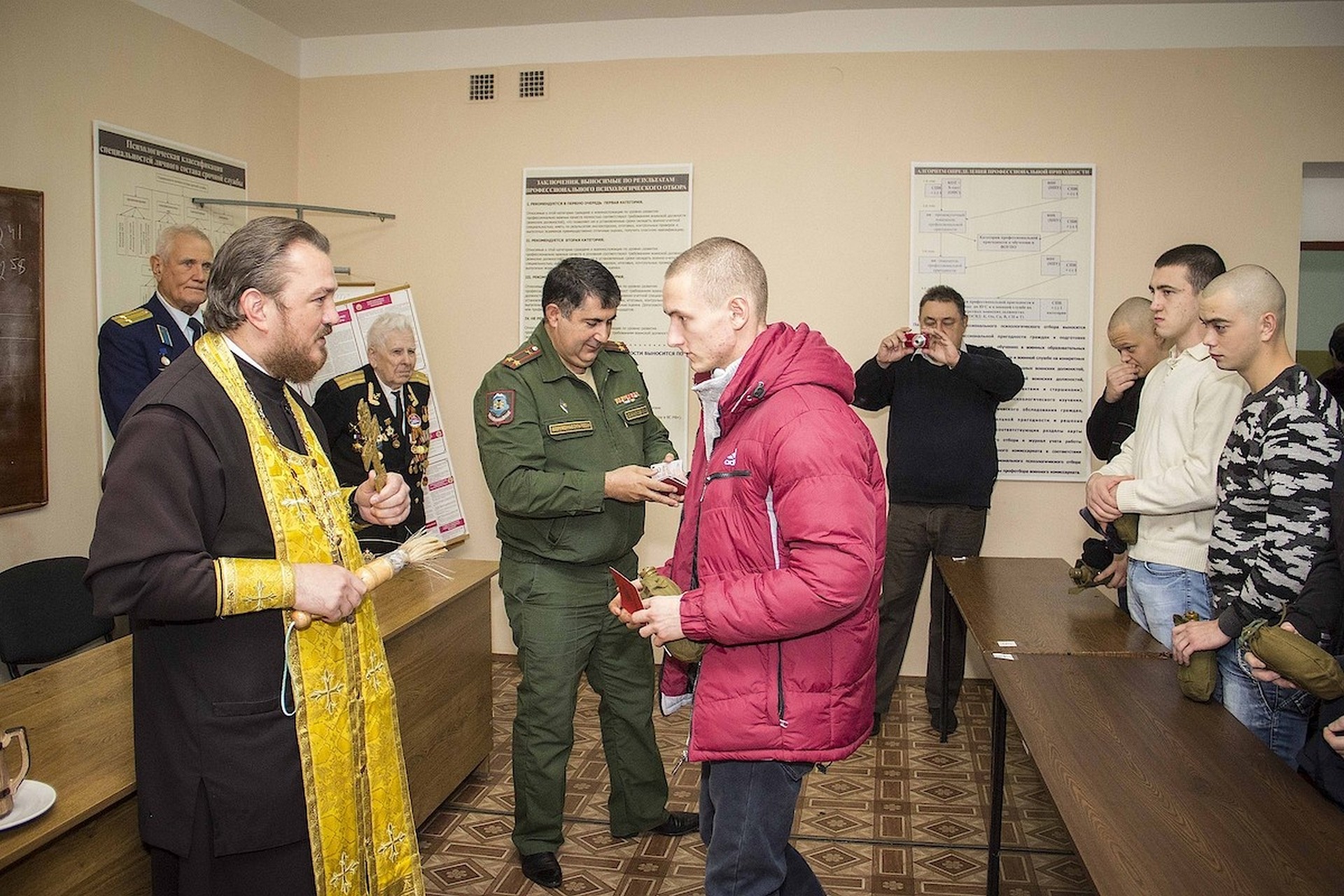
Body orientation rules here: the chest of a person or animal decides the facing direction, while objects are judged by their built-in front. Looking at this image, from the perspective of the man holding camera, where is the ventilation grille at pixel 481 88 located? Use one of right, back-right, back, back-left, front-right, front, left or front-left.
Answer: right

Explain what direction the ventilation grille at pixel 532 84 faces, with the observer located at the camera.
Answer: facing the viewer

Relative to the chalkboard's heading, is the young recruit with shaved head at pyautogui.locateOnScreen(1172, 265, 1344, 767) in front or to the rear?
in front

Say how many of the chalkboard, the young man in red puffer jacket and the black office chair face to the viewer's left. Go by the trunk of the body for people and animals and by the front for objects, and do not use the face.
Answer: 1

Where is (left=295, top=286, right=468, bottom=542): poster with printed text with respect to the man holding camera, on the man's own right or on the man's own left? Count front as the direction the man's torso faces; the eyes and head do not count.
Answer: on the man's own right

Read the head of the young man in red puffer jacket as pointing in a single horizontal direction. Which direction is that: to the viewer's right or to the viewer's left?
to the viewer's left

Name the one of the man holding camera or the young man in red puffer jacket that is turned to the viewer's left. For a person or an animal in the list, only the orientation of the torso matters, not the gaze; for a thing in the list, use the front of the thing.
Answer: the young man in red puffer jacket

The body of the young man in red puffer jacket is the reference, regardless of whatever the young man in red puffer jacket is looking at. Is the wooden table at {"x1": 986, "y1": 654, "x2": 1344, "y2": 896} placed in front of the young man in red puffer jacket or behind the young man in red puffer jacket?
behind

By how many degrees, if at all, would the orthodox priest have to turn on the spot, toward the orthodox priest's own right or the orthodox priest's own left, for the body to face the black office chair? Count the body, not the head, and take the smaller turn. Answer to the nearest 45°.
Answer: approximately 135° to the orthodox priest's own left

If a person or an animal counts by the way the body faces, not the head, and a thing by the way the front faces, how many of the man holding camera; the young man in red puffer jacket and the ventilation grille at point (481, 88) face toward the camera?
2

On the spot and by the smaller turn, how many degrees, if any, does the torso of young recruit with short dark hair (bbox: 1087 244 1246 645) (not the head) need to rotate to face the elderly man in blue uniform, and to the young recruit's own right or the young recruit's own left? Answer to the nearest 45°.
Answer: approximately 45° to the young recruit's own right

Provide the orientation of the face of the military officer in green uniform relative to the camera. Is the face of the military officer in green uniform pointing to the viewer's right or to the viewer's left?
to the viewer's right

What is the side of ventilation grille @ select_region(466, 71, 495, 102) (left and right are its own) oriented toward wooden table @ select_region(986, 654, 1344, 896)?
front

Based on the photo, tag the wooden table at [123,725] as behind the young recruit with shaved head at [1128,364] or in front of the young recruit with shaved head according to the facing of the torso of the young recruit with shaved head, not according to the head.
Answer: in front

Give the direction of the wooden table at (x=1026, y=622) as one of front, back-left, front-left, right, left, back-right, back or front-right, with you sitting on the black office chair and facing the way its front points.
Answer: front

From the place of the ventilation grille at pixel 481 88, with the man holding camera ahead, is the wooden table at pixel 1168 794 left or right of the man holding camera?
right
